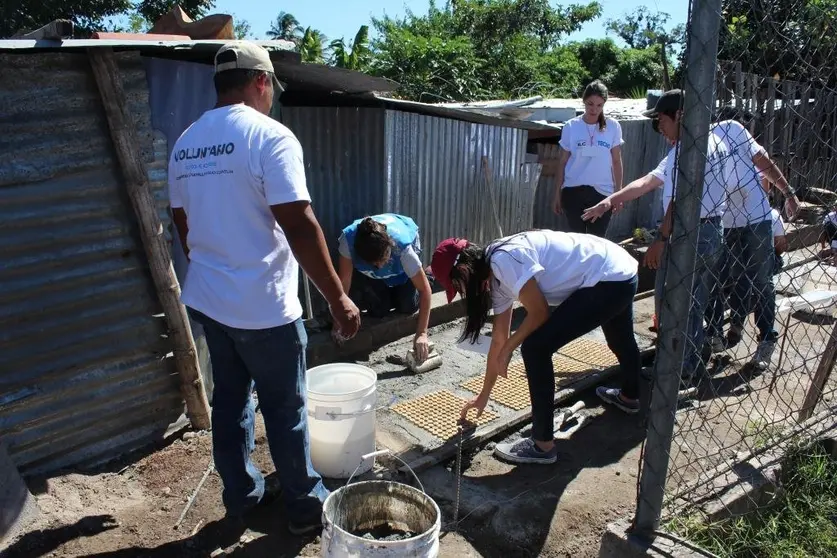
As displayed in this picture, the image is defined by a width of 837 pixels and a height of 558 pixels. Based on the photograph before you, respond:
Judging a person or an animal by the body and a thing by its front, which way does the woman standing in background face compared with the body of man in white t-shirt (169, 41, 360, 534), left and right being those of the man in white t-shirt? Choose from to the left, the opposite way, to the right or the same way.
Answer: the opposite way

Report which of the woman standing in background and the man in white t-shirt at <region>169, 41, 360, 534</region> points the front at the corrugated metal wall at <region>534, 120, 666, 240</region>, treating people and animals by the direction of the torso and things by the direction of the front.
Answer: the man in white t-shirt

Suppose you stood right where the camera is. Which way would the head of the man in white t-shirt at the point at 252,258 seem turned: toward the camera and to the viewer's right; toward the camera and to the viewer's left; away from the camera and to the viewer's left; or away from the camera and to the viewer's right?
away from the camera and to the viewer's right

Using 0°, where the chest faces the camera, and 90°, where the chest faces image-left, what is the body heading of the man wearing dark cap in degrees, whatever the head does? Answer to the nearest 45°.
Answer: approximately 90°

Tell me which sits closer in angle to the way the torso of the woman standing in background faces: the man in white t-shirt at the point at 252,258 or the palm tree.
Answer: the man in white t-shirt

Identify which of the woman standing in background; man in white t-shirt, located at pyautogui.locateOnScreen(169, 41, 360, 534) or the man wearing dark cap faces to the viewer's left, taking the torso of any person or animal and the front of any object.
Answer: the man wearing dark cap

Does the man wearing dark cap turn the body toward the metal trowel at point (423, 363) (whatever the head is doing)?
yes

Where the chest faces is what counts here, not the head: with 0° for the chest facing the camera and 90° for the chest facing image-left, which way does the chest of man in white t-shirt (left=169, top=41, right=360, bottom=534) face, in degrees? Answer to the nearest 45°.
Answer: approximately 225°

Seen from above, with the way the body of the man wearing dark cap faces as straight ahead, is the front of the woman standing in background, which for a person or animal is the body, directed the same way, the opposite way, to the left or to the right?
to the left
